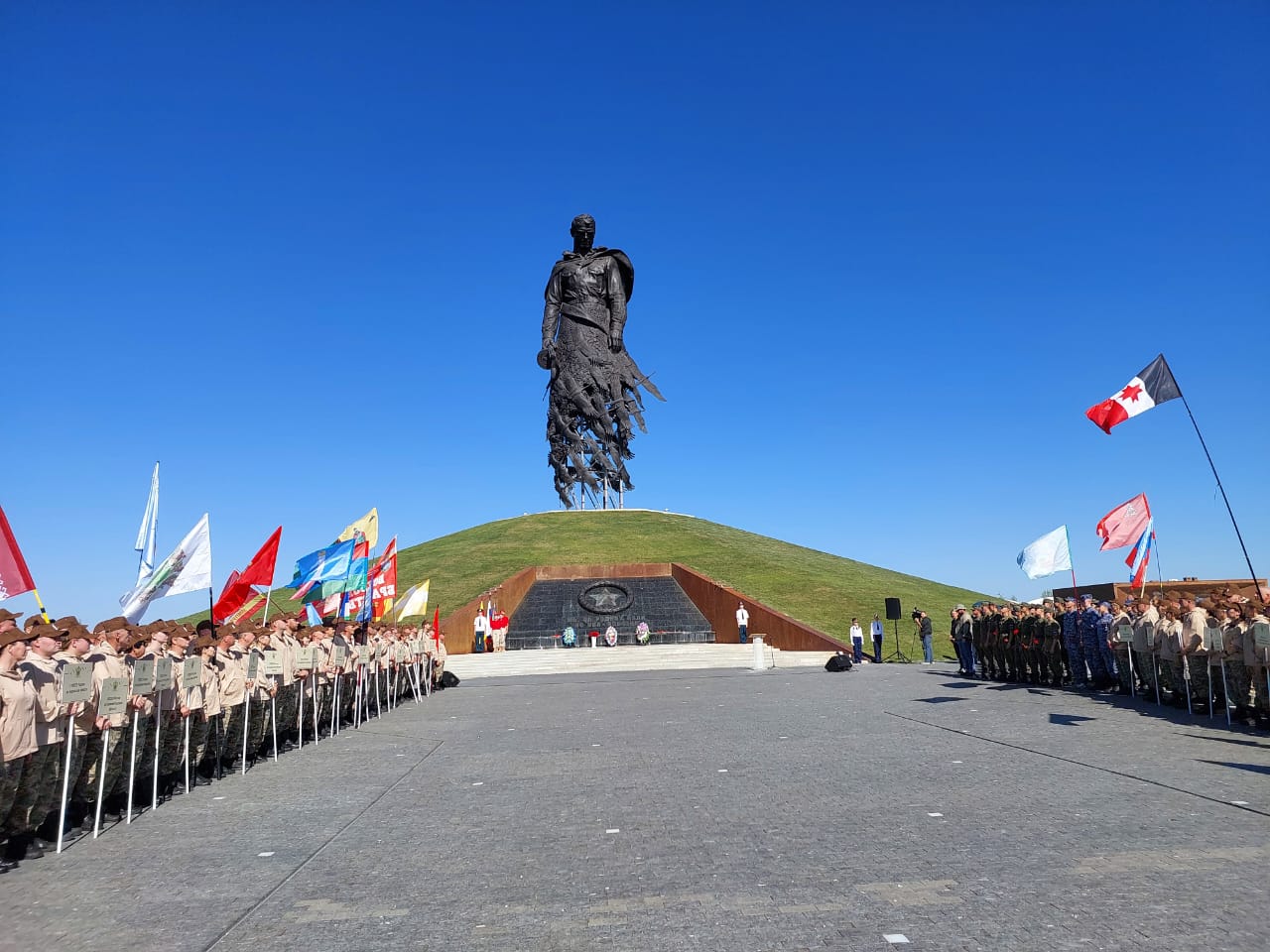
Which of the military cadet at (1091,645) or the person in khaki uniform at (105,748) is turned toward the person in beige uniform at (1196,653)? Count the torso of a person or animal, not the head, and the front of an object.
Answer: the person in khaki uniform

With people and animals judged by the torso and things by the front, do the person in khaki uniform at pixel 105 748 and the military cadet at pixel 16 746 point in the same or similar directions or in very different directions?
same or similar directions

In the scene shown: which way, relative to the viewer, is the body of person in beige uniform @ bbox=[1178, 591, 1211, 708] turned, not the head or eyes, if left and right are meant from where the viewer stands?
facing to the left of the viewer

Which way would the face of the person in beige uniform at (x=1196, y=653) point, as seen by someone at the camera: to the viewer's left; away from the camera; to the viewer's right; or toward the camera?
to the viewer's left

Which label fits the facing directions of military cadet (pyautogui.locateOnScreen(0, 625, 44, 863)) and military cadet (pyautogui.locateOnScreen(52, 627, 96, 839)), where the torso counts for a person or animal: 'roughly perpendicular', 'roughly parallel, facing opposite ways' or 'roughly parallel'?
roughly parallel

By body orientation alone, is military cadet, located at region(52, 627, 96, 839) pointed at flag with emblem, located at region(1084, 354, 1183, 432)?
yes

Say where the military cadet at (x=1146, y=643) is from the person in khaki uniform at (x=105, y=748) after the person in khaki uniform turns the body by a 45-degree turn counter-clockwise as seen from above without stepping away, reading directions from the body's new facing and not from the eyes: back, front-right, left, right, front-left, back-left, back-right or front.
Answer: front-right

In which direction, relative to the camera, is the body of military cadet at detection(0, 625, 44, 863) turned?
to the viewer's right

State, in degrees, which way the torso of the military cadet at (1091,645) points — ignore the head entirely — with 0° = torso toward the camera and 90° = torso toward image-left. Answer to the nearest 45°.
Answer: approximately 90°

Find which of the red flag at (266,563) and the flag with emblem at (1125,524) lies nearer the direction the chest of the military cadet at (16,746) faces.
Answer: the flag with emblem

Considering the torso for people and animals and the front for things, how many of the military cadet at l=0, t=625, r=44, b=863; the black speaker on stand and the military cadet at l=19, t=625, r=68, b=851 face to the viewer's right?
2

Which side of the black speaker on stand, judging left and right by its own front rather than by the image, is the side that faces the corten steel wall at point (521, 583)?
right

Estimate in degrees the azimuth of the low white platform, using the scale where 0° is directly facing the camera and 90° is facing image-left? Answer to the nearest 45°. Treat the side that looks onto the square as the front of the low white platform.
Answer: approximately 0°

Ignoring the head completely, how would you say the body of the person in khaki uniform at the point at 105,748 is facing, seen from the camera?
to the viewer's right
